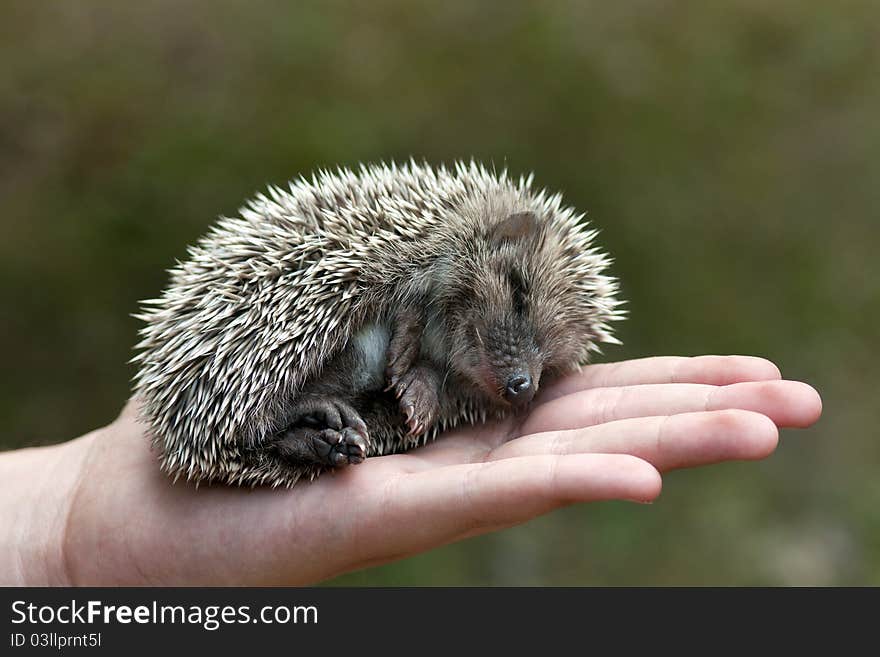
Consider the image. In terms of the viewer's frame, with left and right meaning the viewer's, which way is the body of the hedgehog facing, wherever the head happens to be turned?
facing the viewer and to the right of the viewer
